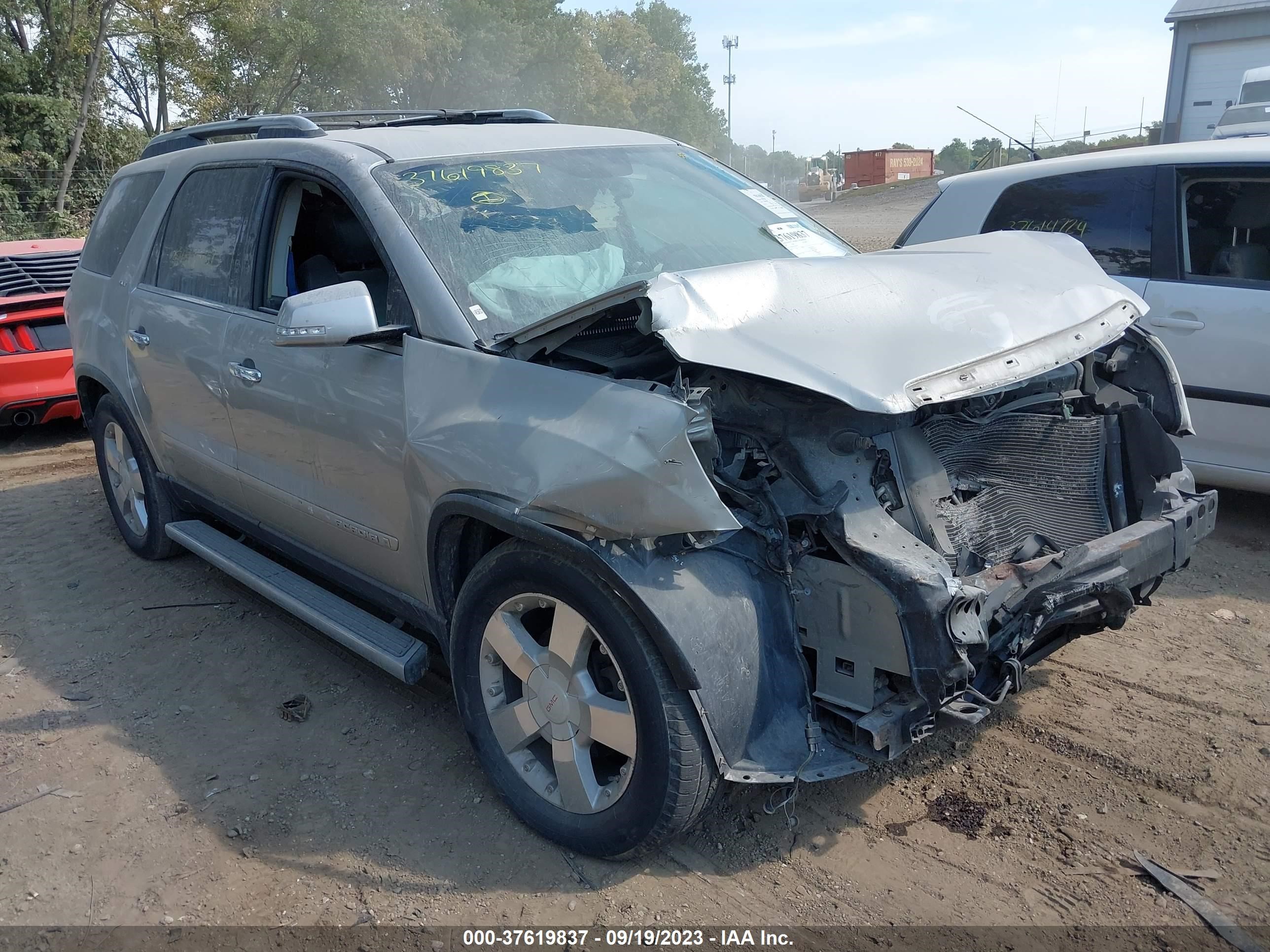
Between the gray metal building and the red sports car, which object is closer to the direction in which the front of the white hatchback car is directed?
the gray metal building

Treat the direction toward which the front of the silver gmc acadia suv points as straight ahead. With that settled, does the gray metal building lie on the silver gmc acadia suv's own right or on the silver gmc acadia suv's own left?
on the silver gmc acadia suv's own left

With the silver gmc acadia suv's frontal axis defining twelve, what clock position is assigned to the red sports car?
The red sports car is roughly at 6 o'clock from the silver gmc acadia suv.

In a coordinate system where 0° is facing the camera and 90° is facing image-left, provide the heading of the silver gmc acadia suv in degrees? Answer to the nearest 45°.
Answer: approximately 315°

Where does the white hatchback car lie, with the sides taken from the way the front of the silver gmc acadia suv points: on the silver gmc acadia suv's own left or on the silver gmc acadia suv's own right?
on the silver gmc acadia suv's own left

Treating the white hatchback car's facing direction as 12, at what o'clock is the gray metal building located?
The gray metal building is roughly at 9 o'clock from the white hatchback car.

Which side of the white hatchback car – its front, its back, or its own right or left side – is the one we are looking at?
right

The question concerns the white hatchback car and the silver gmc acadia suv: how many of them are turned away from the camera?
0
